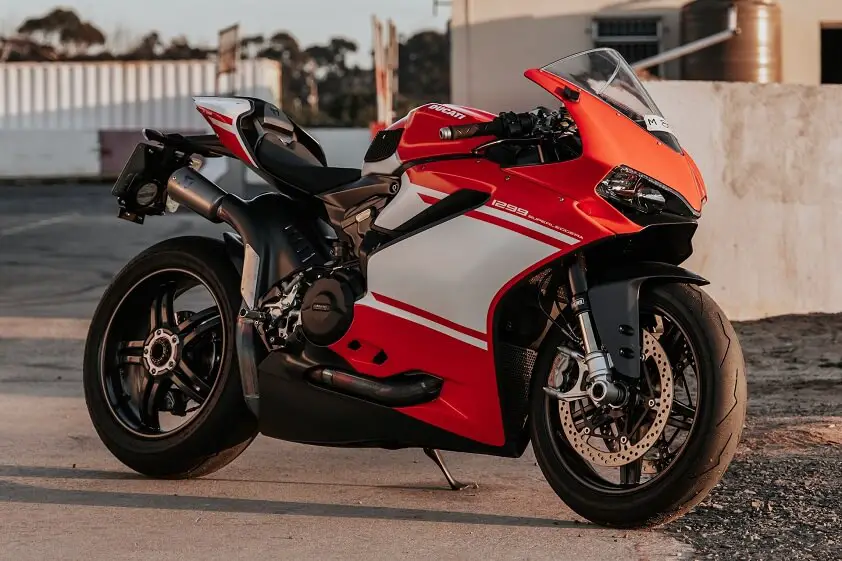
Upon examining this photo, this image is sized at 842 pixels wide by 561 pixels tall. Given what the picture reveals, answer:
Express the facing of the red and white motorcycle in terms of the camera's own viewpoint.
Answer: facing the viewer and to the right of the viewer

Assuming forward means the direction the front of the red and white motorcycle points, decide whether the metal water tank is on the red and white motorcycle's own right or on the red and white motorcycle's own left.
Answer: on the red and white motorcycle's own left

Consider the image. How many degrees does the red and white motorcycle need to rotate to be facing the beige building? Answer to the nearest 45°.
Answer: approximately 135° to its left
